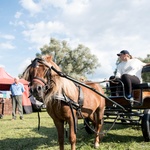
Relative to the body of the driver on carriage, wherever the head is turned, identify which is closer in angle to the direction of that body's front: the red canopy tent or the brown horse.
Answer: the brown horse

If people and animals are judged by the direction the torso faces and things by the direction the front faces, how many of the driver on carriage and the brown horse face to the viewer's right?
0

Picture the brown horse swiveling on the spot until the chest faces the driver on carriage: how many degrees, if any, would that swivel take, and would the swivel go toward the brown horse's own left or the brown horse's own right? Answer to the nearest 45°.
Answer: approximately 180°

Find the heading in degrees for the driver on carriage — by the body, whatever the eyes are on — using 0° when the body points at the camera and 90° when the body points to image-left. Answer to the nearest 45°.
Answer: approximately 45°

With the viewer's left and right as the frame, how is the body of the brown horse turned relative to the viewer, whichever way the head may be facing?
facing the viewer and to the left of the viewer

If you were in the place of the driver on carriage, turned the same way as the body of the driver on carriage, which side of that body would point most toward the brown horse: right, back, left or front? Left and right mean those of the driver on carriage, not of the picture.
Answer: front

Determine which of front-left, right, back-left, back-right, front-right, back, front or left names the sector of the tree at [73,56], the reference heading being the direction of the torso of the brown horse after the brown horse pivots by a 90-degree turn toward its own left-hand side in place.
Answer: back-left
